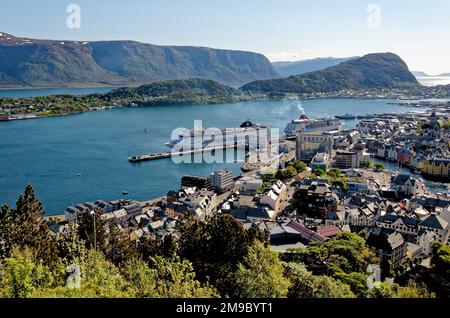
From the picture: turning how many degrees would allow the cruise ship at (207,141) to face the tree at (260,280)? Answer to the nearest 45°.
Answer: approximately 90° to its left

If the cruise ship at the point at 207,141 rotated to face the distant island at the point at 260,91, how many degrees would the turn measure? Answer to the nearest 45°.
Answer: approximately 90° to its right

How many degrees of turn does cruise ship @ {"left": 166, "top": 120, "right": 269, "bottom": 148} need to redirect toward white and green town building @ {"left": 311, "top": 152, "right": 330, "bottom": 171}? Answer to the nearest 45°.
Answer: approximately 135° to its left

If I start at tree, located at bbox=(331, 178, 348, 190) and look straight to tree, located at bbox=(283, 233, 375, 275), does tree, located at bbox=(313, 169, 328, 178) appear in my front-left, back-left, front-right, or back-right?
back-right

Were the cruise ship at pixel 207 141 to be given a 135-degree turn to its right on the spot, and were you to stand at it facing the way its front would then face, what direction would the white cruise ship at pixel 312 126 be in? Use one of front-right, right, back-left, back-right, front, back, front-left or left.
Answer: front

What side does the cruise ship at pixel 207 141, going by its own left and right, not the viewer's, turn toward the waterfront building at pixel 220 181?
left

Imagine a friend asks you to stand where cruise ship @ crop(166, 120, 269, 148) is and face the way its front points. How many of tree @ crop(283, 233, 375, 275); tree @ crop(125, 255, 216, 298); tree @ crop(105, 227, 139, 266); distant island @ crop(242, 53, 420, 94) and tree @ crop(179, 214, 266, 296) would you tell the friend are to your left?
4

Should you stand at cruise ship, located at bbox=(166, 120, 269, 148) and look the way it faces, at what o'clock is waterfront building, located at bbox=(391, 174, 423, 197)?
The waterfront building is roughly at 8 o'clock from the cruise ship.

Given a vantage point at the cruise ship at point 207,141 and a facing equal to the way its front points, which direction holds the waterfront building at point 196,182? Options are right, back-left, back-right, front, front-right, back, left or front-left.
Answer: left

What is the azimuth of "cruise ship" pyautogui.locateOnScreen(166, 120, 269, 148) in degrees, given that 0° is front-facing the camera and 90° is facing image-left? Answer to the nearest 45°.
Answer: approximately 90°

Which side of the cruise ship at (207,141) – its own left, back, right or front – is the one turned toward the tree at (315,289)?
left
